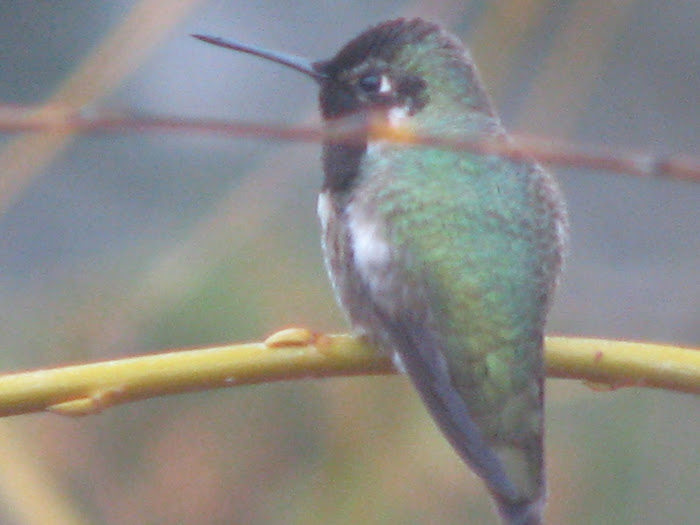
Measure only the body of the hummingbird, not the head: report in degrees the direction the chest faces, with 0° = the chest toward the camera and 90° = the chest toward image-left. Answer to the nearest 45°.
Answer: approximately 135°
